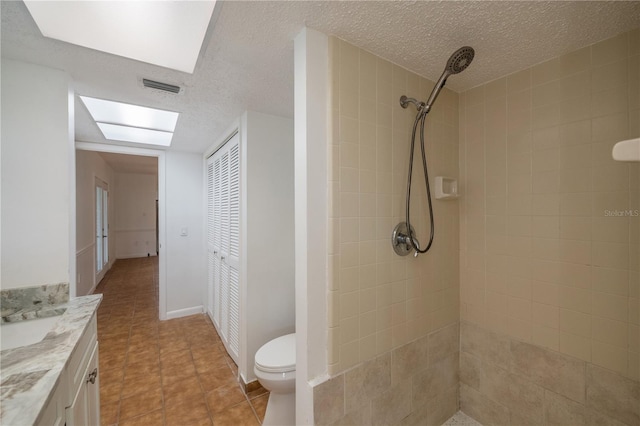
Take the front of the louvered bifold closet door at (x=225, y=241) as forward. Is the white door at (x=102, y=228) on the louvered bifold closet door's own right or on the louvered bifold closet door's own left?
on the louvered bifold closet door's own right

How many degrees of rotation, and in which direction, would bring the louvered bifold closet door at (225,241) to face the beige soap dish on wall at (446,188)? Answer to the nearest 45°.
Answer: approximately 135° to its left

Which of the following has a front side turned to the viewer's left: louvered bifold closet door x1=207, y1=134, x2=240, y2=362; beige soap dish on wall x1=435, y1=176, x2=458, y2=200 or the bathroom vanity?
the louvered bifold closet door

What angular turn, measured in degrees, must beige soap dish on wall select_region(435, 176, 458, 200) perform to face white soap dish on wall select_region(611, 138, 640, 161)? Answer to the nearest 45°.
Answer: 0° — it already faces it

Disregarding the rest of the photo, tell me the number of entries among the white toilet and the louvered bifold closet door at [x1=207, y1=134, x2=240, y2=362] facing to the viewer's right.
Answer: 0

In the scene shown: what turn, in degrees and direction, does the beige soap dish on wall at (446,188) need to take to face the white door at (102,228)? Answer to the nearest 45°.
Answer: approximately 135° to its right

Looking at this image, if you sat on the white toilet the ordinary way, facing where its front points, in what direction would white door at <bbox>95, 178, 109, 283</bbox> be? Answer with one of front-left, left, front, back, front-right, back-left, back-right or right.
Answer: right

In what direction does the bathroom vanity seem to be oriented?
to the viewer's right

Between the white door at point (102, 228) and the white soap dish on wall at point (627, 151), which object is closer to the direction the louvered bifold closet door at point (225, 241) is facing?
the white door

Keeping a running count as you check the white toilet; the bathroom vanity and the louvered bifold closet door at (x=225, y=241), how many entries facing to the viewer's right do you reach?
1

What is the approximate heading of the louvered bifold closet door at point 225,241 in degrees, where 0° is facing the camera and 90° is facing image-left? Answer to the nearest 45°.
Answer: approximately 90°

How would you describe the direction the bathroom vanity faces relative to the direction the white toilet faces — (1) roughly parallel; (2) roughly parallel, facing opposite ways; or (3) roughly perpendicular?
roughly parallel, facing opposite ways

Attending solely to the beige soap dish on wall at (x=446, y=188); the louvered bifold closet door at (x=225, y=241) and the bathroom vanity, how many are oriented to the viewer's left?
1
